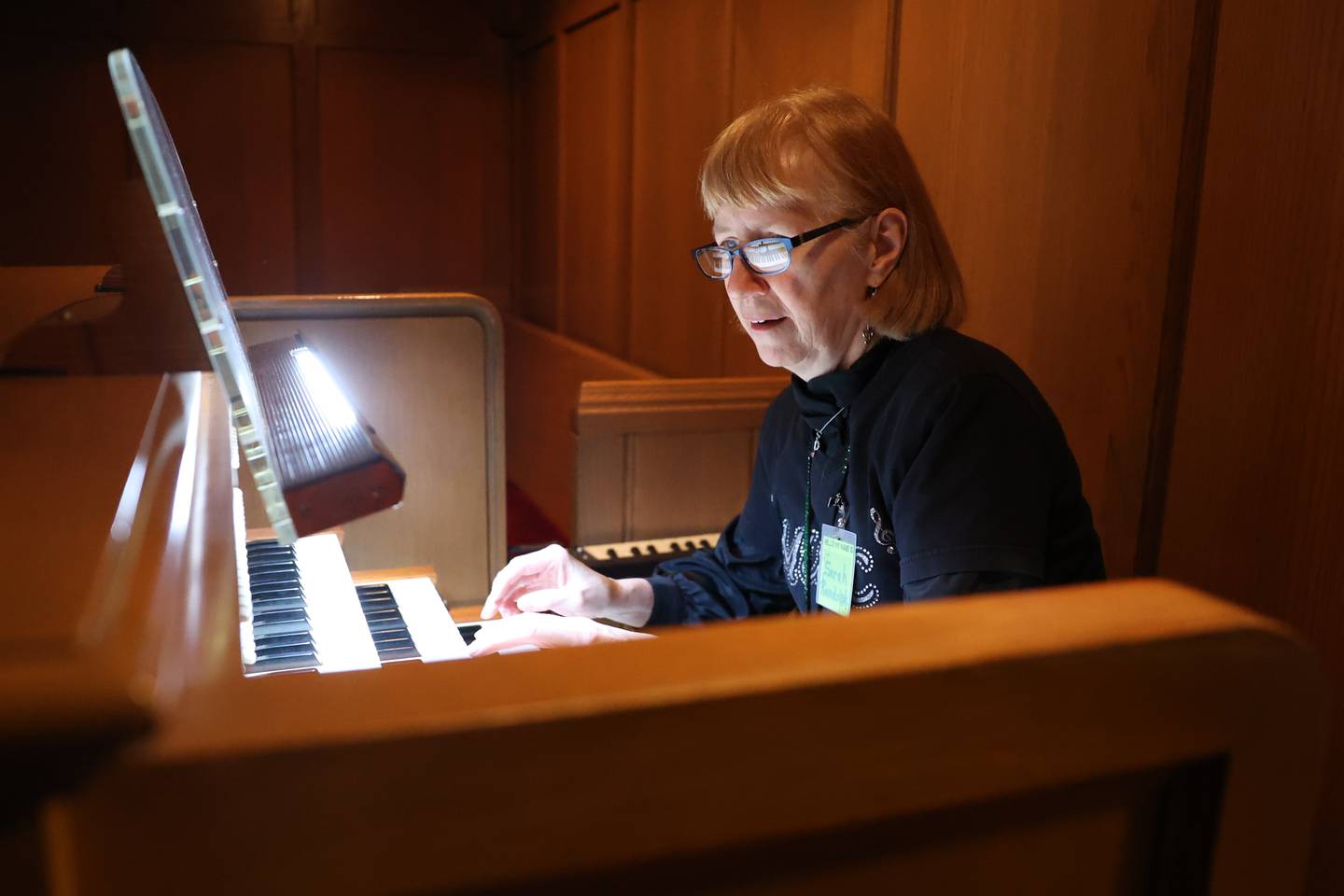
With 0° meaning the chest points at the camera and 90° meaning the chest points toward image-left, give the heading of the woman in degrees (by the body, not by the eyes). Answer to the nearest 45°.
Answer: approximately 45°

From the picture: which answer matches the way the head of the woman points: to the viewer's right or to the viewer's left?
to the viewer's left

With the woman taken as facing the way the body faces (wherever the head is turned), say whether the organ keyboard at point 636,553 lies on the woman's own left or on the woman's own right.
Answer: on the woman's own right

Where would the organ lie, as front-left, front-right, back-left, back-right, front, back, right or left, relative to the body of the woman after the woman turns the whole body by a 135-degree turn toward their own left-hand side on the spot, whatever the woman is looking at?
right

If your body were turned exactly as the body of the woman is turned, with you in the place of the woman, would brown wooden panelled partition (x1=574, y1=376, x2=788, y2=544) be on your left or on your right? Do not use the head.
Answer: on your right
